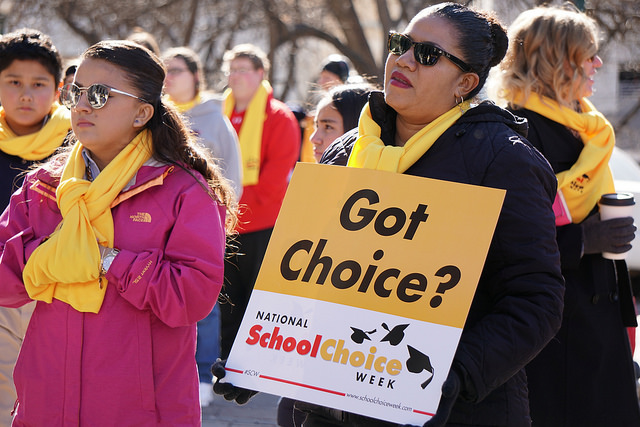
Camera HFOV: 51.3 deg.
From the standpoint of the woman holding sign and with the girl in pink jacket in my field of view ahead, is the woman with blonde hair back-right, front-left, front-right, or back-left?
back-right

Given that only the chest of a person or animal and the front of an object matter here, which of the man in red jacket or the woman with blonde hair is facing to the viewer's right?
the woman with blonde hair

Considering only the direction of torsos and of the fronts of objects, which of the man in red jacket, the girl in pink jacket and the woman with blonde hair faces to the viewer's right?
the woman with blonde hair

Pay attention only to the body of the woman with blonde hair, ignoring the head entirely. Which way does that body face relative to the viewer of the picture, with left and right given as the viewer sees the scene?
facing to the right of the viewer

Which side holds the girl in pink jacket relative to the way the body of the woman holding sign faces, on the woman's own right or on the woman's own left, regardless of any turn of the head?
on the woman's own right

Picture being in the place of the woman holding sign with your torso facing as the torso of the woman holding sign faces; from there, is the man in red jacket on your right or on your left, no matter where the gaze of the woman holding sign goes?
on your right

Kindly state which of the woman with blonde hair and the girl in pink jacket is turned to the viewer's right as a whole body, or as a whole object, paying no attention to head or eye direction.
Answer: the woman with blonde hair

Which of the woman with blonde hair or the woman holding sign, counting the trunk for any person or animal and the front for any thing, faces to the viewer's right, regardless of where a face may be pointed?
the woman with blonde hair
